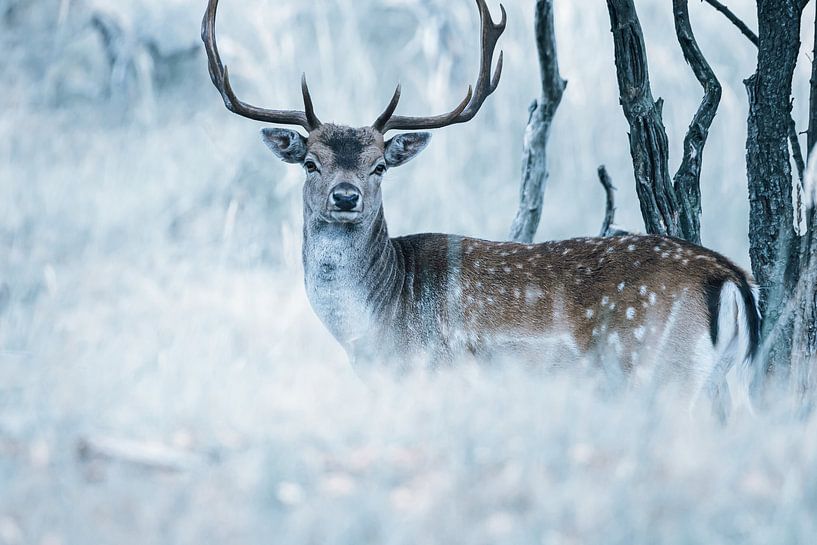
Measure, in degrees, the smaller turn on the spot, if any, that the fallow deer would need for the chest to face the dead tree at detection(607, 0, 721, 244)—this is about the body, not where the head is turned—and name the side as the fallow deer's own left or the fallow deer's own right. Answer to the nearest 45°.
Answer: approximately 135° to the fallow deer's own right

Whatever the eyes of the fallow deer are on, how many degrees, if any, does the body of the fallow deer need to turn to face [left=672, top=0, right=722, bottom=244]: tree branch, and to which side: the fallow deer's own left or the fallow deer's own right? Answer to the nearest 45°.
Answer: approximately 135° to the fallow deer's own right

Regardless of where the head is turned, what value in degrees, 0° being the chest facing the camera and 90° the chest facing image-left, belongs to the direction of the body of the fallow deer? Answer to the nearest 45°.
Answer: approximately 90°

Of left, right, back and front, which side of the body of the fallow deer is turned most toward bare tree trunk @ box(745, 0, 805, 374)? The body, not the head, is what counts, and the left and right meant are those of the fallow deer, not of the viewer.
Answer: back

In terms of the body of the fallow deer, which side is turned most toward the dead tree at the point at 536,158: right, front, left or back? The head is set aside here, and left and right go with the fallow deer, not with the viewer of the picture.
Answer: right

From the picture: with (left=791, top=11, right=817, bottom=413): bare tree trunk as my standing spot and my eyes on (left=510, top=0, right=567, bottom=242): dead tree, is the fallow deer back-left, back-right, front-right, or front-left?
front-left

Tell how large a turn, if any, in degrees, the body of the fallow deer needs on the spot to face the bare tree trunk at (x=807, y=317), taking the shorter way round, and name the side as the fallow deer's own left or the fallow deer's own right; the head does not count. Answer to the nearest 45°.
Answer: approximately 180°
